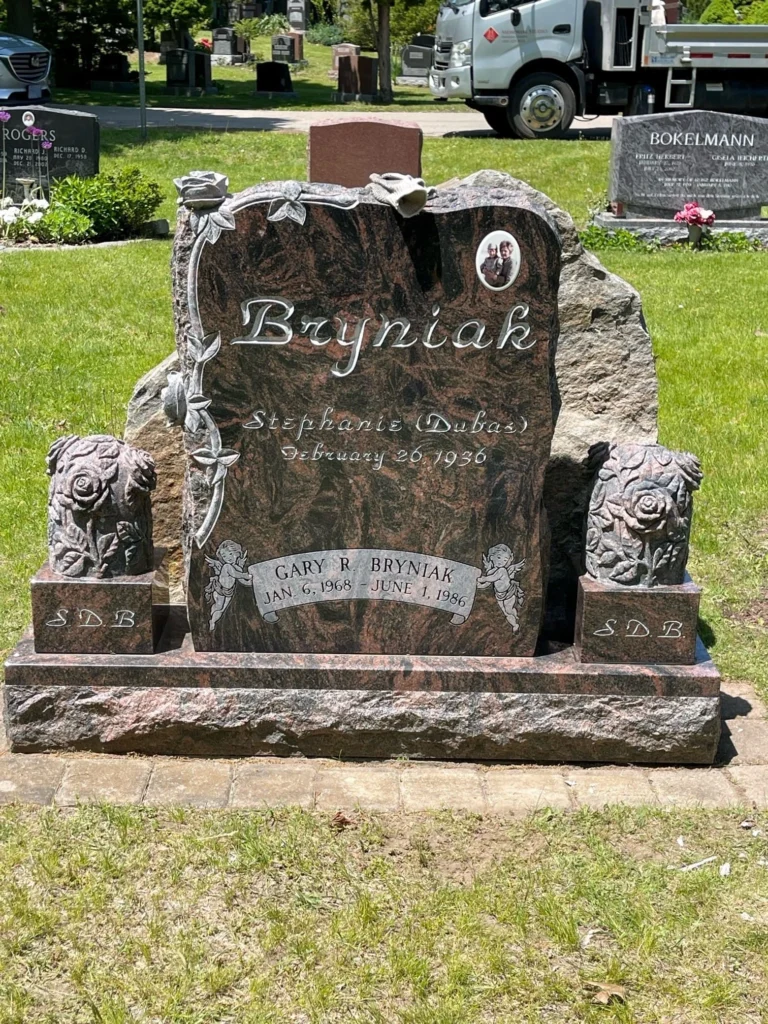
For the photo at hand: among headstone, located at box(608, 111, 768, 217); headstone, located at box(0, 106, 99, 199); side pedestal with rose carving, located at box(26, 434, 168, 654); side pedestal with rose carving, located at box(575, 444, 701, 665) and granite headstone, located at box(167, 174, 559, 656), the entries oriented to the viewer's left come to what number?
0

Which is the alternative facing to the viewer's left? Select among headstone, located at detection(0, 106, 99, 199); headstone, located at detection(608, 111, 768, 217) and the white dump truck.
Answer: the white dump truck

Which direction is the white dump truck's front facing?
to the viewer's left

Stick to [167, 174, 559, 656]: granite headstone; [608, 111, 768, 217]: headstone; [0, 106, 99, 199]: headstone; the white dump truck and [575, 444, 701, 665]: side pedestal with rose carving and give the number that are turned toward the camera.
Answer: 4

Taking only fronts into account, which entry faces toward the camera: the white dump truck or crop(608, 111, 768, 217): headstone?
the headstone

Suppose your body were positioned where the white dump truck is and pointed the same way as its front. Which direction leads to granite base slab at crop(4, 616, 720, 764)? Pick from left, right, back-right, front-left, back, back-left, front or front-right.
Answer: left

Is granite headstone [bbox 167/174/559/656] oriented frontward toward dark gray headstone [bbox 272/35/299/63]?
no

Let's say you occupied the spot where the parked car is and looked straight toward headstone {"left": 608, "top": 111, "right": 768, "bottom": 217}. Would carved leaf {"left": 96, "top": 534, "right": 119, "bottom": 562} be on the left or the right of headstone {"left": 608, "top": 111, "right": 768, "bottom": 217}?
right

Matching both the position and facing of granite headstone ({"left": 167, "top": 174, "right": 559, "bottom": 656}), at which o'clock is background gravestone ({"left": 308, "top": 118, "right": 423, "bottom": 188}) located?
The background gravestone is roughly at 6 o'clock from the granite headstone.

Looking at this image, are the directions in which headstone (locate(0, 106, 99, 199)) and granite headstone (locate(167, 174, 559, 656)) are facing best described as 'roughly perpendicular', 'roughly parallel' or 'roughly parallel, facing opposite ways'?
roughly parallel

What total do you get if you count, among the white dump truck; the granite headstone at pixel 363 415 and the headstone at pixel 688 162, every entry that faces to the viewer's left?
1

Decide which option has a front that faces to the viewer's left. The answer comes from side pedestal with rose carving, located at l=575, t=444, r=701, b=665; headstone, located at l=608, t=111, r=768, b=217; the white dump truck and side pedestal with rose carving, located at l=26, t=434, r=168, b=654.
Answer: the white dump truck

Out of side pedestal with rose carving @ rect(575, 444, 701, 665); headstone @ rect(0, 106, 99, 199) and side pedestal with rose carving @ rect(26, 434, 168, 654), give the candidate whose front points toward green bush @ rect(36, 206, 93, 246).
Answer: the headstone

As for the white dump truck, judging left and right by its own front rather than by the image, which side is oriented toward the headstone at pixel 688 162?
left

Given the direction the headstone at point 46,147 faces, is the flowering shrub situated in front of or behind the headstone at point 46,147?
in front

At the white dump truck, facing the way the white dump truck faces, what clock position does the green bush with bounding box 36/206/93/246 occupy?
The green bush is roughly at 10 o'clock from the white dump truck.

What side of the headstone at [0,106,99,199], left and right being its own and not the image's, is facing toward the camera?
front

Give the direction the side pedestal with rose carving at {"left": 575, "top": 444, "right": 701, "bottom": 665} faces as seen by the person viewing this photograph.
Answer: facing the viewer

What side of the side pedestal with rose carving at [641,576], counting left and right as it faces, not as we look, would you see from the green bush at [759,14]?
back

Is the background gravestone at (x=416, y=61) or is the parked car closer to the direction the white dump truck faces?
the parked car
